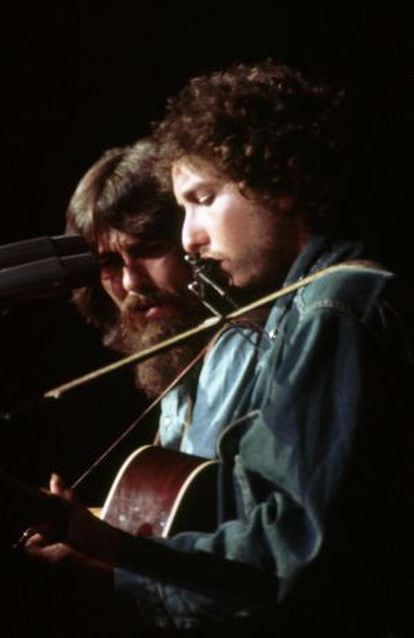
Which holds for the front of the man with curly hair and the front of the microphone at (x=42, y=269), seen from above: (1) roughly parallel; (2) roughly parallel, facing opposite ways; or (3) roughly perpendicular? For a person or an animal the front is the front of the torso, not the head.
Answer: roughly parallel, facing opposite ways

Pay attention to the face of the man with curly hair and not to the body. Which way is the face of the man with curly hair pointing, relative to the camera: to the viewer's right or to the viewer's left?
to the viewer's left

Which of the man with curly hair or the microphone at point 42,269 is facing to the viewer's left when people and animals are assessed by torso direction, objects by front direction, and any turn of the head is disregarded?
the man with curly hair

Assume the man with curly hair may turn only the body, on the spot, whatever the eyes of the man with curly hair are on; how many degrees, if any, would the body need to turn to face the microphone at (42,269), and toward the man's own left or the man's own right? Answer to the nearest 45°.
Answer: approximately 45° to the man's own right

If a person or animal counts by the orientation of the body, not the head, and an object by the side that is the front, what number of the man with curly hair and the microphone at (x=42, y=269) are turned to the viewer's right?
1

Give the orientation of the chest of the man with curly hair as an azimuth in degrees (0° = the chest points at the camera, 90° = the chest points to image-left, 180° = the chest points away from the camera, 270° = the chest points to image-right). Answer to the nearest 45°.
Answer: approximately 90°

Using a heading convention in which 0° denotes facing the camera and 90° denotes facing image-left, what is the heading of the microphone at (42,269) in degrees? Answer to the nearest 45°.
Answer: approximately 270°

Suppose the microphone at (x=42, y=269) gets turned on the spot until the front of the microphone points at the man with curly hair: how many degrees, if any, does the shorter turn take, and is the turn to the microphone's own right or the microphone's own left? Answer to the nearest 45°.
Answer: approximately 45° to the microphone's own right
